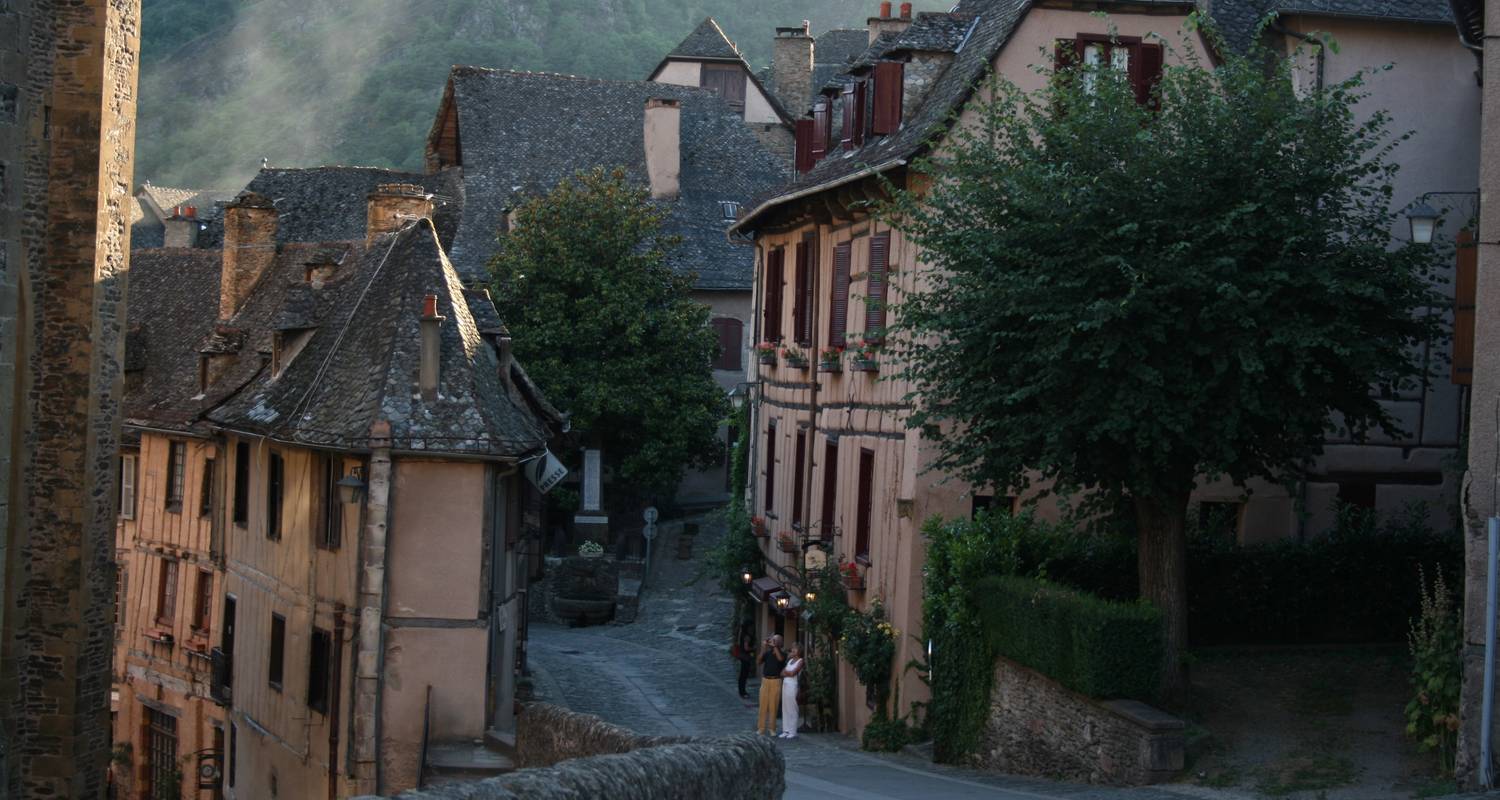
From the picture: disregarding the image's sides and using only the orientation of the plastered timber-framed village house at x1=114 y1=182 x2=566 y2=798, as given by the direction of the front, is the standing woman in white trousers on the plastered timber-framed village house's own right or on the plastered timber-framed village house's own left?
on the plastered timber-framed village house's own left

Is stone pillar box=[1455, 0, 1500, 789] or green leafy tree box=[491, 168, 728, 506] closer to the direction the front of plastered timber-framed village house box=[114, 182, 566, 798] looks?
the stone pillar

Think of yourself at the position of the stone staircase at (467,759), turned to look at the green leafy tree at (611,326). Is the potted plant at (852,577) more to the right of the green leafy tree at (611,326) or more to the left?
right

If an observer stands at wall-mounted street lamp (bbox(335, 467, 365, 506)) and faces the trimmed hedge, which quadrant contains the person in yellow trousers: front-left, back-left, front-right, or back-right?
front-left

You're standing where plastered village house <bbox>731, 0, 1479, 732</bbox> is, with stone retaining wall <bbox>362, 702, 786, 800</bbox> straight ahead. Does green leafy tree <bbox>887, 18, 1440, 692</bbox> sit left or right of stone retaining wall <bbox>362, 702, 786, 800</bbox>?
left

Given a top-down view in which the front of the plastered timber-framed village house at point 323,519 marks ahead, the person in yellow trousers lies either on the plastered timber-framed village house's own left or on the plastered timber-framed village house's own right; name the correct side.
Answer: on the plastered timber-framed village house's own left

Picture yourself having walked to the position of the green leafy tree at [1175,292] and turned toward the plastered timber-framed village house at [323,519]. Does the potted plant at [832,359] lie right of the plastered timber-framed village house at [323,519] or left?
right
